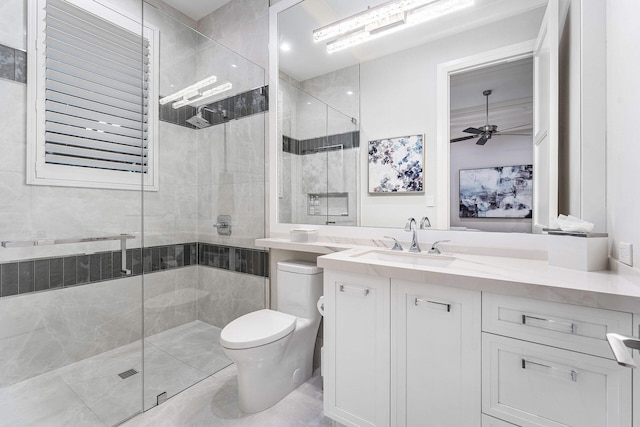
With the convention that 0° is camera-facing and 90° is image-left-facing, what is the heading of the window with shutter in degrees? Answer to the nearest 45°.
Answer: approximately 315°

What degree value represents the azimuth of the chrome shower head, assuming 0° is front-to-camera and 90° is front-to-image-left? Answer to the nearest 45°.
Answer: approximately 45°

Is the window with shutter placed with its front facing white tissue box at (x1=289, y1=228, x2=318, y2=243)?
yes

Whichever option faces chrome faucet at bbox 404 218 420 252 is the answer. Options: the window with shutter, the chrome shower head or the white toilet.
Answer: the window with shutter

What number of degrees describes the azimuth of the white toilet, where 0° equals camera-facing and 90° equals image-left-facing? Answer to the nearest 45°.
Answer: approximately 45°

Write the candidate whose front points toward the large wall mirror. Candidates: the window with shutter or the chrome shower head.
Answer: the window with shutter
